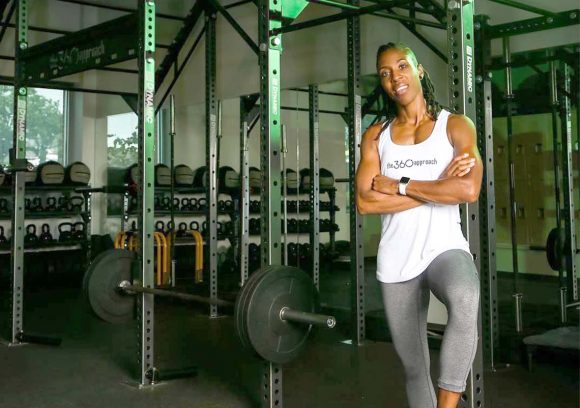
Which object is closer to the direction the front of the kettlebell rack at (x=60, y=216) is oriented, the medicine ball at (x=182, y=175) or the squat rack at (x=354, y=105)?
the squat rack

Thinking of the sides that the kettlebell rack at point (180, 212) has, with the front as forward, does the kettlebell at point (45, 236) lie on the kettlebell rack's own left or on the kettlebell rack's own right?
on the kettlebell rack's own right

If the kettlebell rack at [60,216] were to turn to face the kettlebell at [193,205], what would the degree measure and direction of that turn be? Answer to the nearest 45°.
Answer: approximately 90° to its left

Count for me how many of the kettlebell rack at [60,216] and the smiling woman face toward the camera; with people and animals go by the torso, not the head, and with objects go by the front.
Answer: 2

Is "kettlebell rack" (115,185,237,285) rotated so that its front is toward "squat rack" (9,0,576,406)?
yes

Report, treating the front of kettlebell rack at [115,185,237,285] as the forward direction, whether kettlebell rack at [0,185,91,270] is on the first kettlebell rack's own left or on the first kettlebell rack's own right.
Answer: on the first kettlebell rack's own right

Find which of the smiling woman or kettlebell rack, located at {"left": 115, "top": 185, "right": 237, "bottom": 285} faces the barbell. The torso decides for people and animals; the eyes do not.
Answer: the kettlebell rack

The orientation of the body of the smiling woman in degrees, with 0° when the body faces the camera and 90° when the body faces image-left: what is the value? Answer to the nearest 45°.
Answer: approximately 0°

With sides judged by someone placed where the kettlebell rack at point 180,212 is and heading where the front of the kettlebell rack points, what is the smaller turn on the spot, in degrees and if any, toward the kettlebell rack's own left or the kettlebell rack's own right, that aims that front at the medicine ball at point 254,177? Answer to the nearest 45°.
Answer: approximately 45° to the kettlebell rack's own left

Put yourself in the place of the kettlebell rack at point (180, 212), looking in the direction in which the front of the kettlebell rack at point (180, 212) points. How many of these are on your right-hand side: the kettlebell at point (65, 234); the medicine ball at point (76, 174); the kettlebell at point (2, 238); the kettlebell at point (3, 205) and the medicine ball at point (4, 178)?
5

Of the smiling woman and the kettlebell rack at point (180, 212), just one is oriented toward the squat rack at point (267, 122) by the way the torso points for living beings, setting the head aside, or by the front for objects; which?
the kettlebell rack

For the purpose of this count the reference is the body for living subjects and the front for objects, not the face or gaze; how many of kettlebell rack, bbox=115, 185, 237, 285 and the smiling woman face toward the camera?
2
